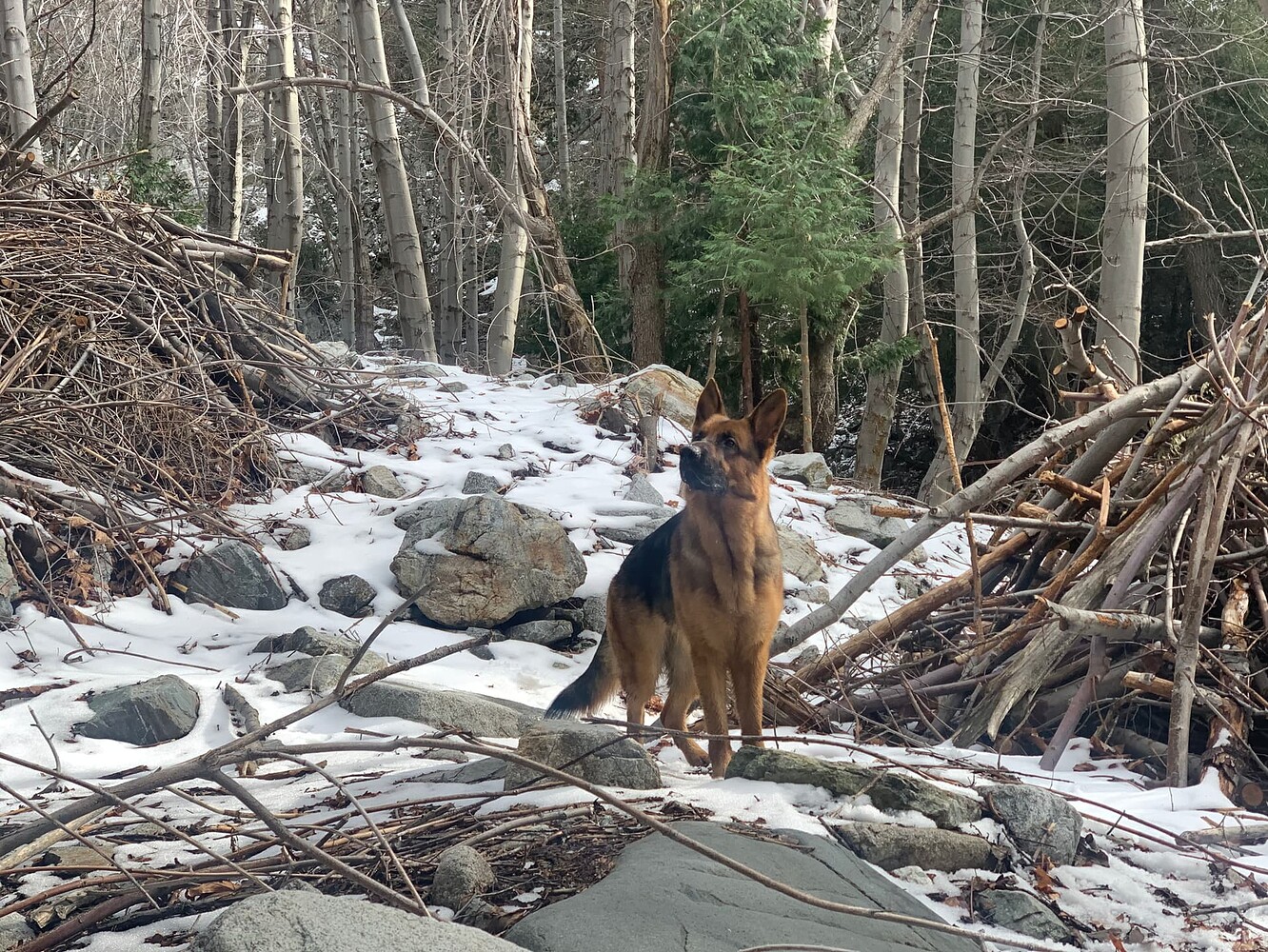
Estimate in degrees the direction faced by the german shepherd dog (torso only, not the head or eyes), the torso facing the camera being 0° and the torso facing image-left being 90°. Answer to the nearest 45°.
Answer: approximately 315°

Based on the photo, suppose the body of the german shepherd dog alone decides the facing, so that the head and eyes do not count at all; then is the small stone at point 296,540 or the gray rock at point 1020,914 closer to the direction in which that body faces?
the gray rock

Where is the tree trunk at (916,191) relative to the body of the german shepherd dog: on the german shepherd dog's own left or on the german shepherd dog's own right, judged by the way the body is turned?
on the german shepherd dog's own left

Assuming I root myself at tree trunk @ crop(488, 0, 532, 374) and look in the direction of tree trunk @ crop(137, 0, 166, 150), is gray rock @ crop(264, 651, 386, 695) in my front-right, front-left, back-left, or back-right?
back-left

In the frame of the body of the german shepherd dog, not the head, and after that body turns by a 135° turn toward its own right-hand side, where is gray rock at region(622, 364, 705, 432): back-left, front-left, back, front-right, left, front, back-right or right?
right

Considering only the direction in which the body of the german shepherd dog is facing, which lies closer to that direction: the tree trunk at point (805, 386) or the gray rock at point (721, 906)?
the gray rock

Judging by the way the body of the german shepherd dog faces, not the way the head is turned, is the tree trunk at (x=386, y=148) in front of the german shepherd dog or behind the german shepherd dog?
behind
